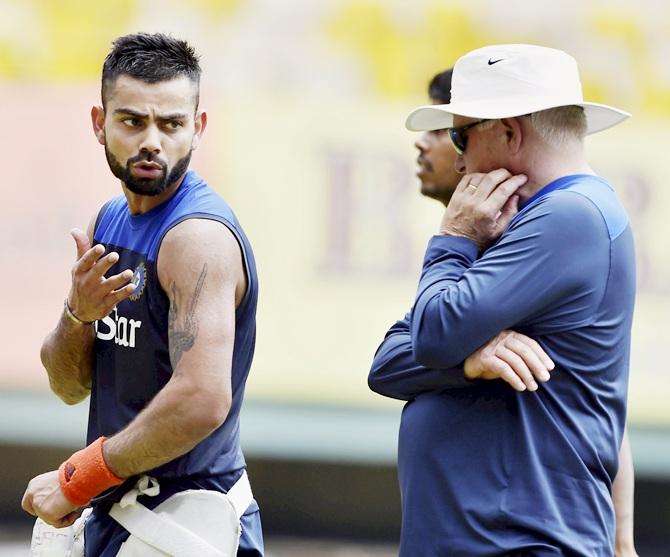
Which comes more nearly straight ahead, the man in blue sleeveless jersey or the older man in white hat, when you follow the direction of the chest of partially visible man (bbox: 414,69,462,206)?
the man in blue sleeveless jersey

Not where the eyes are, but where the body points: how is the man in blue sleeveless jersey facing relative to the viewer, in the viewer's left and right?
facing the viewer and to the left of the viewer

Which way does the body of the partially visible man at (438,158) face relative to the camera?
to the viewer's left

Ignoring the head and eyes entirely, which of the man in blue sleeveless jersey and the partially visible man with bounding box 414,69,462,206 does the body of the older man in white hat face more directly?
the man in blue sleeveless jersey

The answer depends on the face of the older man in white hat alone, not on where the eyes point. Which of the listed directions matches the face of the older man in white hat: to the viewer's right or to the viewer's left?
to the viewer's left

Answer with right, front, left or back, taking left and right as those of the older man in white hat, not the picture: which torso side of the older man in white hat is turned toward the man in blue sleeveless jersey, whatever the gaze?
front

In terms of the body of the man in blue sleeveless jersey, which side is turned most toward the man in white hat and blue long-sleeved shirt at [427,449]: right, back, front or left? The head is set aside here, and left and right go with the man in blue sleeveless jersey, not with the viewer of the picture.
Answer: left

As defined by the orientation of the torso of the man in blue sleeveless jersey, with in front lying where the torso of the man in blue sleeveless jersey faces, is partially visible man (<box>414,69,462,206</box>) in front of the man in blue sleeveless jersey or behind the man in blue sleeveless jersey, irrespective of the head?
behind

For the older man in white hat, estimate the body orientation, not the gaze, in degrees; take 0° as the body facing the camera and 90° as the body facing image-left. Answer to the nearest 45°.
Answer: approximately 90°

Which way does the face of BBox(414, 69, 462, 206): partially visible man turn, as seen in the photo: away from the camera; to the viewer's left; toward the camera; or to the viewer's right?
to the viewer's left
